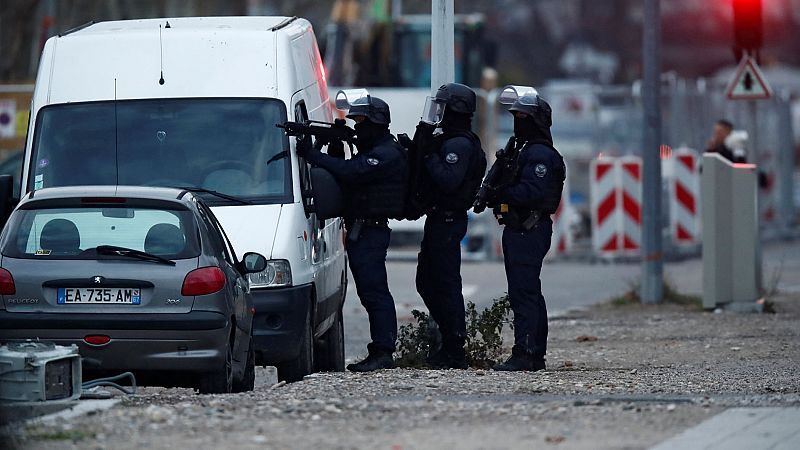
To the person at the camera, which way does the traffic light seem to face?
facing the viewer

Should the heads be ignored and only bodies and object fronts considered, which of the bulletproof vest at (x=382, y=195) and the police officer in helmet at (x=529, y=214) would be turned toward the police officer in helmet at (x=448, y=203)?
the police officer in helmet at (x=529, y=214)

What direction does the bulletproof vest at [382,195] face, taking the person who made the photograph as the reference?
facing to the left of the viewer

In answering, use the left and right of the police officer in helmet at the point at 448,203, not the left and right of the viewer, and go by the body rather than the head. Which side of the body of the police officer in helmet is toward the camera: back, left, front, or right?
left

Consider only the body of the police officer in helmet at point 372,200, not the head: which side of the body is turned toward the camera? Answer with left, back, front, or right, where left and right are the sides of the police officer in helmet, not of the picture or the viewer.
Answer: left

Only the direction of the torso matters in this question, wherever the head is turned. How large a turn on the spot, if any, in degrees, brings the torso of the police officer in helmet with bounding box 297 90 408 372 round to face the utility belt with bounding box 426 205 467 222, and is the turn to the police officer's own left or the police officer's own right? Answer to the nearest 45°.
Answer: approximately 180°

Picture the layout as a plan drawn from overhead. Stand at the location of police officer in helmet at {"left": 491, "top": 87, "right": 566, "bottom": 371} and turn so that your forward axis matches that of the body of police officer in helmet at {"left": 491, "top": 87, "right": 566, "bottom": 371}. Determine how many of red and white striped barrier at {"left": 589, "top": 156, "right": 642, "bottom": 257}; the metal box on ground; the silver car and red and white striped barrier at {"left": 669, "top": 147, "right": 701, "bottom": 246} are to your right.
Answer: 2

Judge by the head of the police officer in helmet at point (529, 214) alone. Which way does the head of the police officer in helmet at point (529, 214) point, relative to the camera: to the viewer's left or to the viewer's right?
to the viewer's left

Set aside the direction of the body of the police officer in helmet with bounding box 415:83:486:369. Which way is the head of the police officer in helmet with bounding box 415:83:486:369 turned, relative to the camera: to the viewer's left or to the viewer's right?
to the viewer's left

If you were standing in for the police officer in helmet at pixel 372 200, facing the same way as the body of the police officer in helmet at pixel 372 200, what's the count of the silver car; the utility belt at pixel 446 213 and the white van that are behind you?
1

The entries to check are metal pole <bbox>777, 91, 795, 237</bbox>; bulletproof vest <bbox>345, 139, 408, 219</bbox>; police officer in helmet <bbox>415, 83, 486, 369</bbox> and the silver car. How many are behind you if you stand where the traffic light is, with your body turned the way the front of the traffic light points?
1

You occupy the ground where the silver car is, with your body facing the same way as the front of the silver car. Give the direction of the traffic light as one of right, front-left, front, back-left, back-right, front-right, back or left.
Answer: front-right

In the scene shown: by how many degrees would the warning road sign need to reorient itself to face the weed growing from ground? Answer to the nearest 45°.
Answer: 0° — it already faces it

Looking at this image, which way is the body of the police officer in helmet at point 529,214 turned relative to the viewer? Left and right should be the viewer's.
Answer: facing to the left of the viewer

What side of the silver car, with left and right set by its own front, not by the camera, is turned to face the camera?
back

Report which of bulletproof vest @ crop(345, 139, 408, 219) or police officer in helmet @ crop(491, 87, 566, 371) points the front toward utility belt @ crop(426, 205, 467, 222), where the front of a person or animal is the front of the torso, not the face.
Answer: the police officer in helmet

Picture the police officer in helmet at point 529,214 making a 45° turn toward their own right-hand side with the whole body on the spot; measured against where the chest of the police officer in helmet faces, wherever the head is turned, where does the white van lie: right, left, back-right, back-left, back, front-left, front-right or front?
front-left
